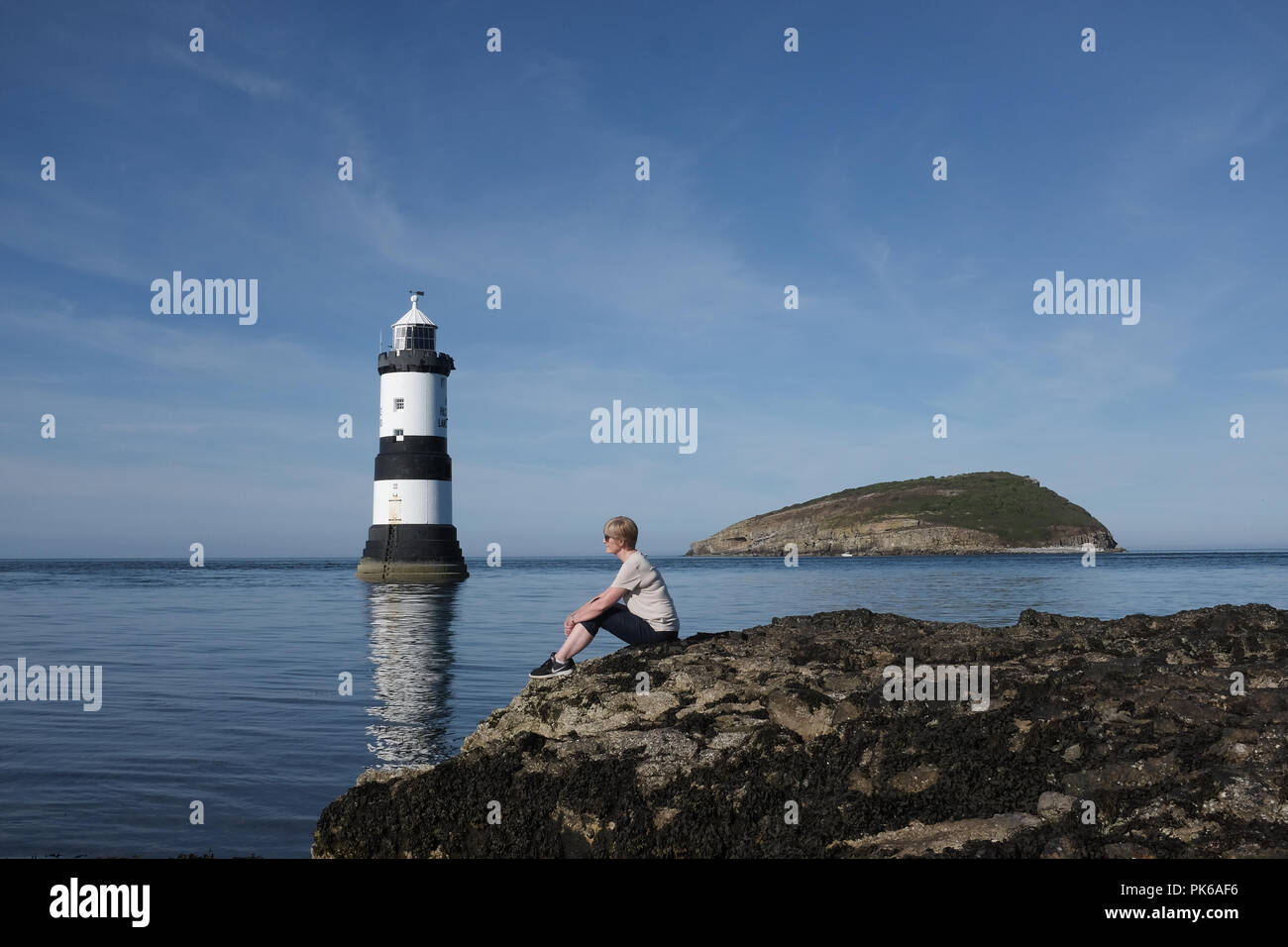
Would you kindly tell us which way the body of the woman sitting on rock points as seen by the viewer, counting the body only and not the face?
to the viewer's left

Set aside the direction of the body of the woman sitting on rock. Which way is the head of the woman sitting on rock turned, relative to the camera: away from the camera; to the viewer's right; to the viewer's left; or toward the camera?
to the viewer's left
